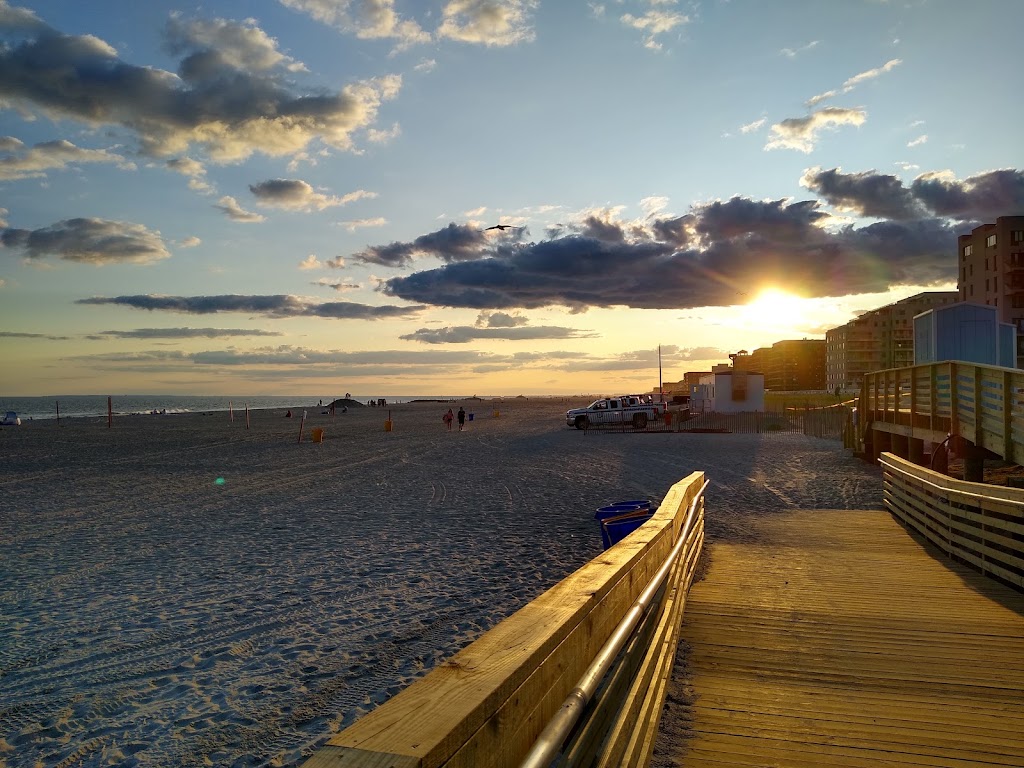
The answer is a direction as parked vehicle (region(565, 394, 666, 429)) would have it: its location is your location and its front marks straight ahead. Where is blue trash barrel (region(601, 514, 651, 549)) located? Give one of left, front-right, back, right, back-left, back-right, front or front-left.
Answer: left

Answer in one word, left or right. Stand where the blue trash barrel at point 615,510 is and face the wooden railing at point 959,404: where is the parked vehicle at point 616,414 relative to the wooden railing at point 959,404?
left

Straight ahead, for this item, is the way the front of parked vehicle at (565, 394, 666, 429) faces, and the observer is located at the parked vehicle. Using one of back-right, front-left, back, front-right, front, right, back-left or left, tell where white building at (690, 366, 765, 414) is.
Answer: back-right

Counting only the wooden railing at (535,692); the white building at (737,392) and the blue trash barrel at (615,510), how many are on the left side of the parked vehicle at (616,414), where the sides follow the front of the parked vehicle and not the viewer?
2

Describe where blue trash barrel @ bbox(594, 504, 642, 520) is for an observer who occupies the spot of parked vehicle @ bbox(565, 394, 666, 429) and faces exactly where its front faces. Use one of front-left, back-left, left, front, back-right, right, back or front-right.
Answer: left

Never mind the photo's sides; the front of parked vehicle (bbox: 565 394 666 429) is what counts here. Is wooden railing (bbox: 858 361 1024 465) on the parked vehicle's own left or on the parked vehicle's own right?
on the parked vehicle's own left

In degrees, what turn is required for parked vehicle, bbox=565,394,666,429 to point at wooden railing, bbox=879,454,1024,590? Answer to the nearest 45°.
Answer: approximately 90° to its left

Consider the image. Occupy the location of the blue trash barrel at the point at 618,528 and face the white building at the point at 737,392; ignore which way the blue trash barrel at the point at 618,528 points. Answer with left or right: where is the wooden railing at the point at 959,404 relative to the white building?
right

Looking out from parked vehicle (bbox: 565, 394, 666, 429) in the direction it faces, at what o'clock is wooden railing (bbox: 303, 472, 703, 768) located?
The wooden railing is roughly at 9 o'clock from the parked vehicle.

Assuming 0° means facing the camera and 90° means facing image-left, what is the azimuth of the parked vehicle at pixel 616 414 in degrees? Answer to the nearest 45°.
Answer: approximately 90°
